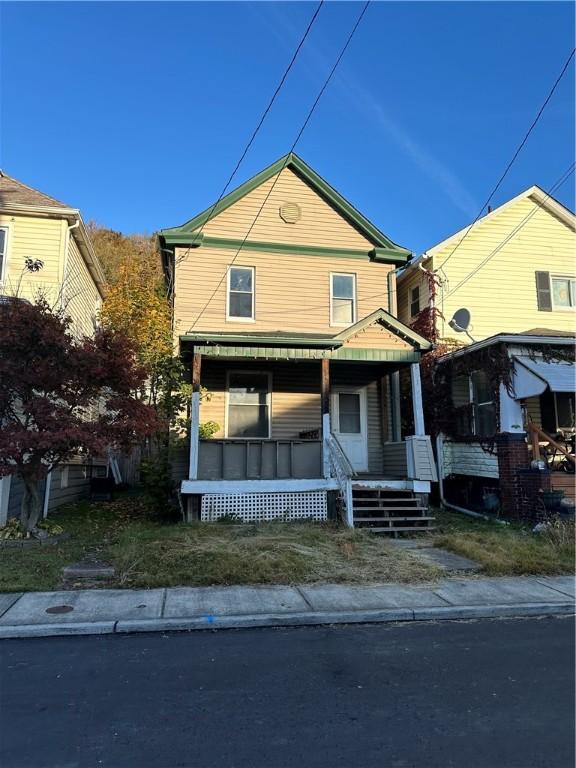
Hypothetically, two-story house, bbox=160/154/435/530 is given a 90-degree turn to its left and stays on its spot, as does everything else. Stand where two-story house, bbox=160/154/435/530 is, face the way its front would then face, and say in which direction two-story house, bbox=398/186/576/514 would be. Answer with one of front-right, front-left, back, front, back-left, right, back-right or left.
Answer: front

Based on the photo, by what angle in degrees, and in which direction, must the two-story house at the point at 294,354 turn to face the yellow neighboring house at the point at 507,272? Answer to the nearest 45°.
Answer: approximately 90° to its left

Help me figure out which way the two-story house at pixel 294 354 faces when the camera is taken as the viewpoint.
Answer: facing the viewer

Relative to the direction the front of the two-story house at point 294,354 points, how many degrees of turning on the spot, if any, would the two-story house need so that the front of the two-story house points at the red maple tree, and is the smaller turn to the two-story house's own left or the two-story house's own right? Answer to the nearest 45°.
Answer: approximately 45° to the two-story house's own right

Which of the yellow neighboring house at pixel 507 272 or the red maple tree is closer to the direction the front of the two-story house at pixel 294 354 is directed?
the red maple tree
